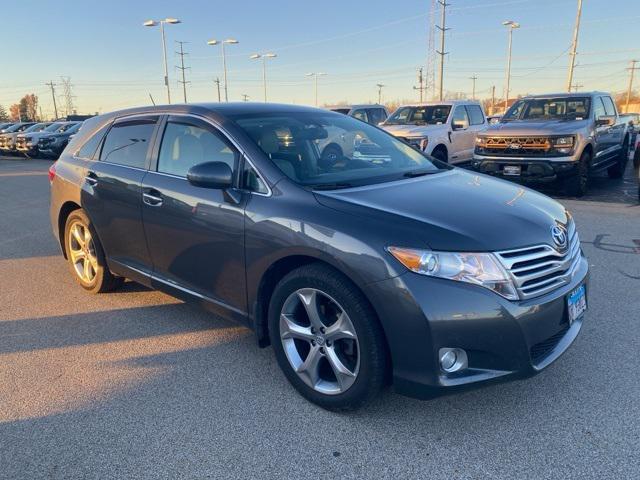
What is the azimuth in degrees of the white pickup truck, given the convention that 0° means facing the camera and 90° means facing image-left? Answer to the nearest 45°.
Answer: approximately 45°

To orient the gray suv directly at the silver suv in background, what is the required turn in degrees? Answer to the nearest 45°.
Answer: approximately 135° to its left

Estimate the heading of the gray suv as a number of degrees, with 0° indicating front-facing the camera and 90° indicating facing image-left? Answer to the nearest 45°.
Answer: approximately 315°

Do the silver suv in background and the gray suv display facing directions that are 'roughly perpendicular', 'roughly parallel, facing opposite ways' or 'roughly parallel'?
roughly perpendicular

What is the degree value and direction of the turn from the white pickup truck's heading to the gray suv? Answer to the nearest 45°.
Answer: approximately 45° to its left

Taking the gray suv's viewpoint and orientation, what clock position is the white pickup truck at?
The white pickup truck is roughly at 8 o'clock from the gray suv.

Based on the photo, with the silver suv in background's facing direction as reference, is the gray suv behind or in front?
in front
